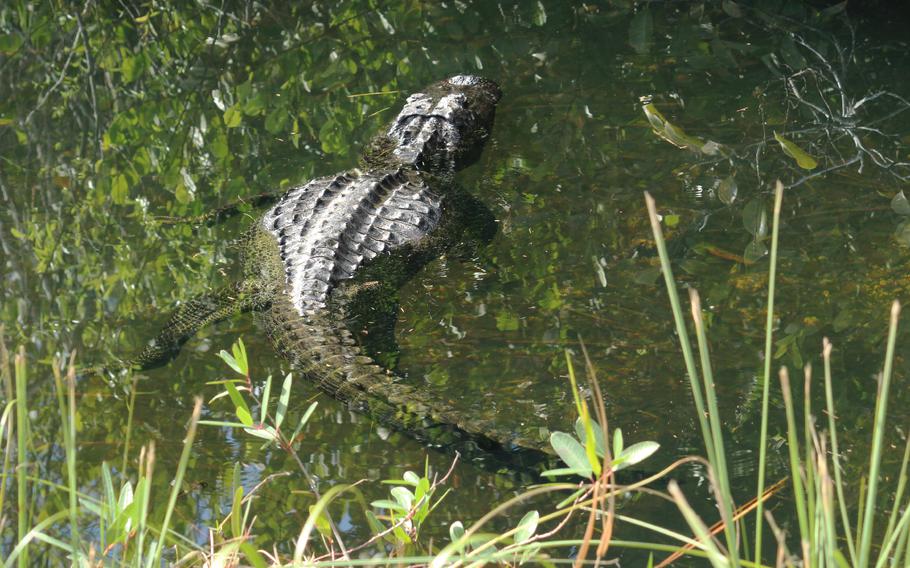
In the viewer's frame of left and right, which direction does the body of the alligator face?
facing away from the viewer and to the right of the viewer

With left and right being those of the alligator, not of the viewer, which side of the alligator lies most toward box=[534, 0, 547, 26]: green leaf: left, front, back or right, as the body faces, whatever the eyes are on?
front
